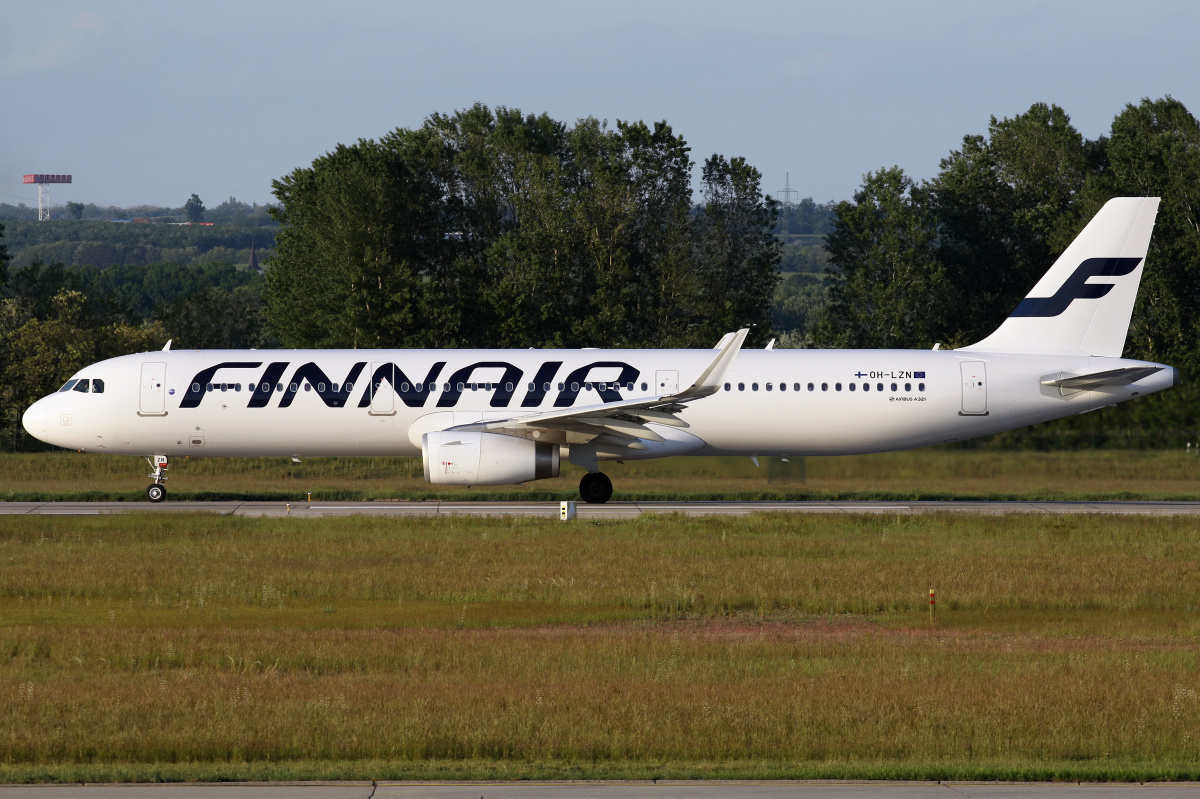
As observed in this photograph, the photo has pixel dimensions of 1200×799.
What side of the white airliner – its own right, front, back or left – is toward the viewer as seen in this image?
left
